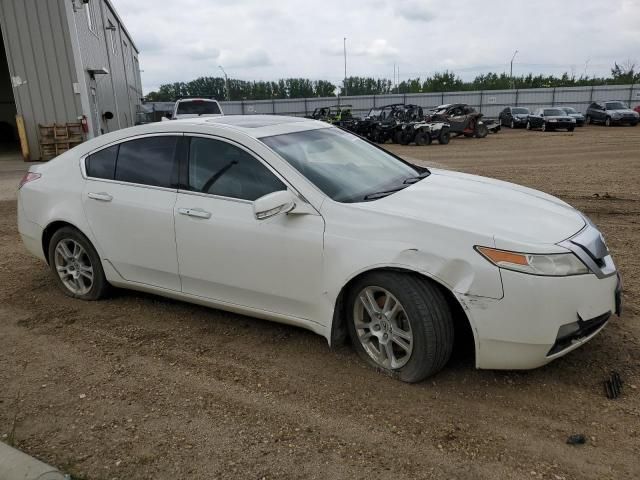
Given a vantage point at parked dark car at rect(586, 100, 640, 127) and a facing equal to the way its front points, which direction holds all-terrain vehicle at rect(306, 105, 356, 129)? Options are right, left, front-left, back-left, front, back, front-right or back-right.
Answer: right

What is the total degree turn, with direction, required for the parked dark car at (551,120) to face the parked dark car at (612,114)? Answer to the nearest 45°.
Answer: approximately 90° to its left

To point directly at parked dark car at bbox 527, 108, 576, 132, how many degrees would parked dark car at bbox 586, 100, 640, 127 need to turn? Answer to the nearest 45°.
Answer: approximately 90° to its right

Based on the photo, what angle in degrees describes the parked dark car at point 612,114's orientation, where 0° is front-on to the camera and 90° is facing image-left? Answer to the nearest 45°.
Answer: approximately 315°

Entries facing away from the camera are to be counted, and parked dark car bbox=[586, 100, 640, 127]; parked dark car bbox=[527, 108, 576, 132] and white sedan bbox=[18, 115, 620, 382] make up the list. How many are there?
0

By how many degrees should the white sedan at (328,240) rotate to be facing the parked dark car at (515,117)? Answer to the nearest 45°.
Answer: approximately 135° to its left

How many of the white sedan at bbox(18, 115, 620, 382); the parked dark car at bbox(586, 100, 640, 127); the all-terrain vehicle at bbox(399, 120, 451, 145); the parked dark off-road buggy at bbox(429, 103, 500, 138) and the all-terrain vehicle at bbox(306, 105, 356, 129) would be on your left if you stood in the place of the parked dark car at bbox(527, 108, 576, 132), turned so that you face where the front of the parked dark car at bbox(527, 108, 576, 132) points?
1

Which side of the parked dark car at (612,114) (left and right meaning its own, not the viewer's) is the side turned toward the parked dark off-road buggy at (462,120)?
right

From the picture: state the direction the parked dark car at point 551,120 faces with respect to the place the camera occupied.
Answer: facing the viewer and to the right of the viewer

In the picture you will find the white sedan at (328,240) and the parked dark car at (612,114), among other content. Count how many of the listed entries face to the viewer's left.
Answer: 0

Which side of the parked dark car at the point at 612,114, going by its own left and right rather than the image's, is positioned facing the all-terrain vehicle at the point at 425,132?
right
